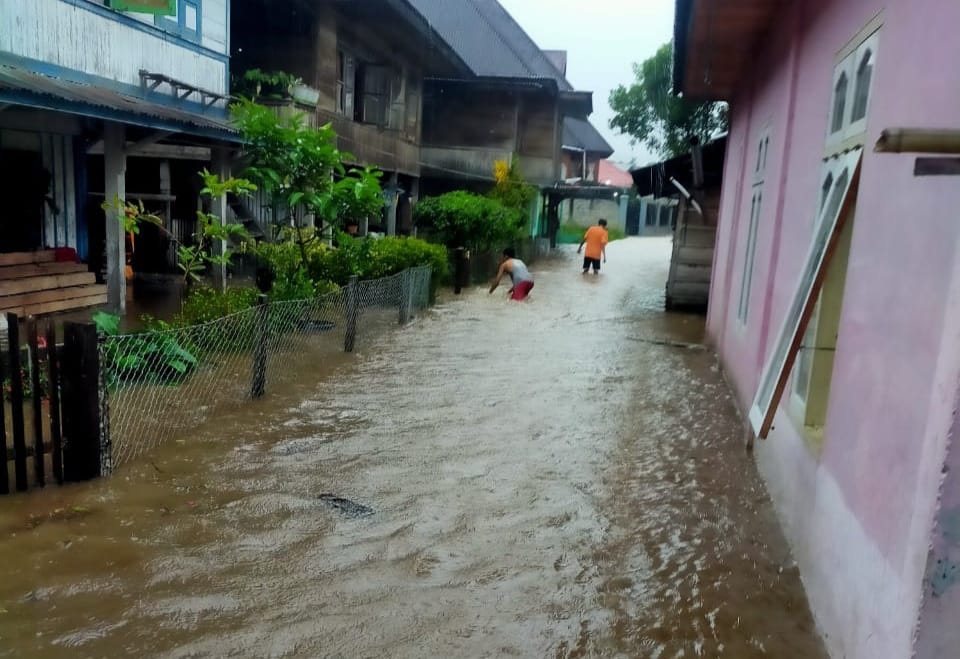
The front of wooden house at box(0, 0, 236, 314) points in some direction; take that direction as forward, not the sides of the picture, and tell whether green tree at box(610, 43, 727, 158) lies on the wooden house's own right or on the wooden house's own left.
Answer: on the wooden house's own left

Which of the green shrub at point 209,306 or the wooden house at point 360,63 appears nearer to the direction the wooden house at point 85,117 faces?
the green shrub

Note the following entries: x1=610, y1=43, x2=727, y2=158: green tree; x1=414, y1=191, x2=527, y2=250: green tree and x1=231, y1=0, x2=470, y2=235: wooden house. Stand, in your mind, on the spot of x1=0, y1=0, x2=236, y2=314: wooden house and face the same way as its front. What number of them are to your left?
3

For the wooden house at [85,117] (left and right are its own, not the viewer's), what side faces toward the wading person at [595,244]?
left

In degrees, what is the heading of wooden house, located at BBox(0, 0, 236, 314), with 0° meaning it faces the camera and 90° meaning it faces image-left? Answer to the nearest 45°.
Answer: approximately 315°

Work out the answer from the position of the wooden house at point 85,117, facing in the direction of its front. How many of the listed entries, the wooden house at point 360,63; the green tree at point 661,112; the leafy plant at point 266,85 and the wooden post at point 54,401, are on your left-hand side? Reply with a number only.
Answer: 3

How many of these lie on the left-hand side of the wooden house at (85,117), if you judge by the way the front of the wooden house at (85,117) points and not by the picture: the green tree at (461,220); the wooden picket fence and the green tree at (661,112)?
2

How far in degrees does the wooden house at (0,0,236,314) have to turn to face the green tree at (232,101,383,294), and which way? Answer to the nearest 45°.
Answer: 0° — it already faces it

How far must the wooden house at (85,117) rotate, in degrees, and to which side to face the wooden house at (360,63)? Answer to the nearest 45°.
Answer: approximately 90° to its left

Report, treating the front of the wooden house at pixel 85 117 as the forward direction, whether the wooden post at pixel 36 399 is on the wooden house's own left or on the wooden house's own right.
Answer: on the wooden house's own right

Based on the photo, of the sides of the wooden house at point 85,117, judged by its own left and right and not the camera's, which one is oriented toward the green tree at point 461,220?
left
